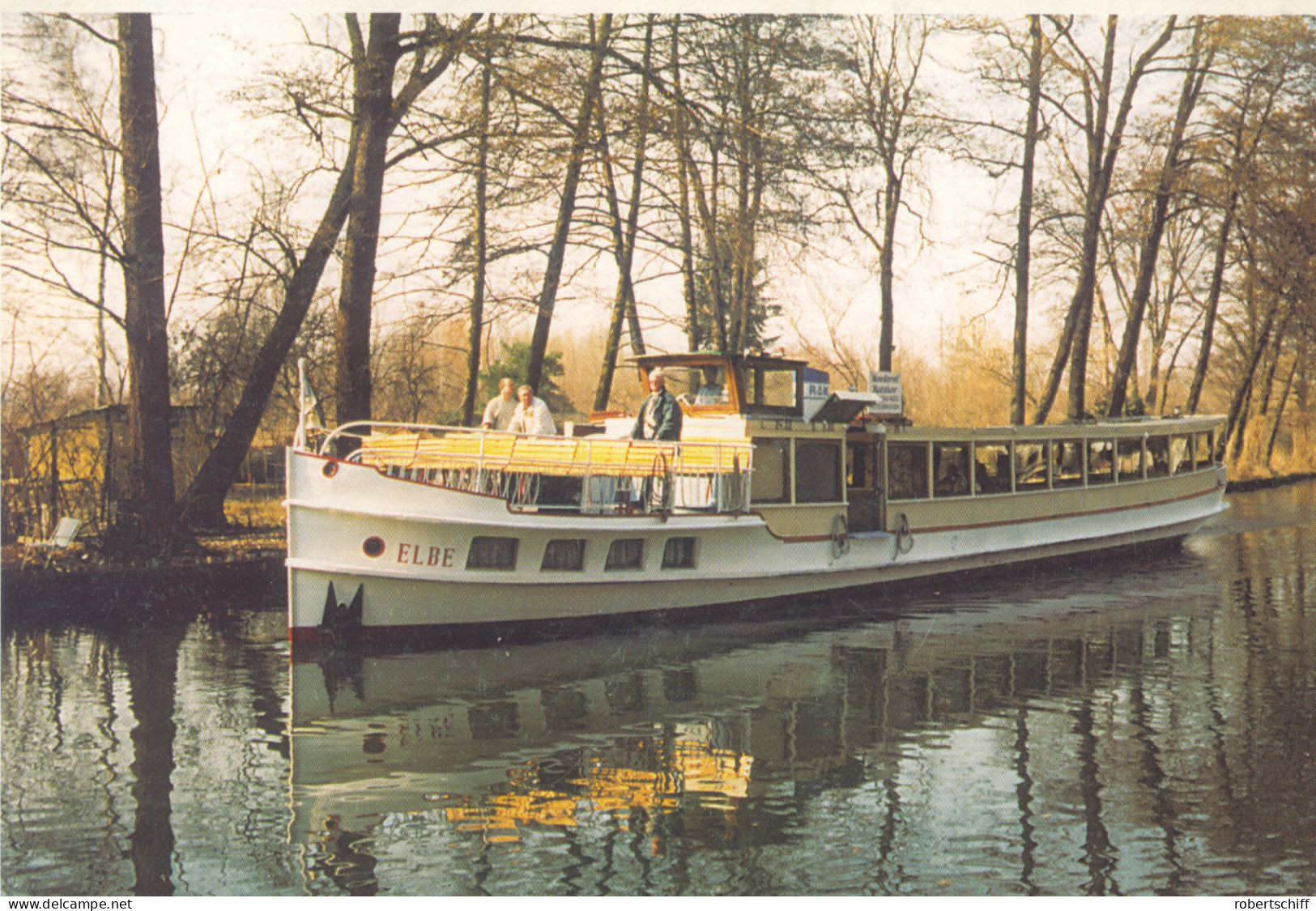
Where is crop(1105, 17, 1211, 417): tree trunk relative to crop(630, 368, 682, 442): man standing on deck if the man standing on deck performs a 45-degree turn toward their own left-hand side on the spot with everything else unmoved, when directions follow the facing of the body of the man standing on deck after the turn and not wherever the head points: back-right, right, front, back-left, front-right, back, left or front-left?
back-left

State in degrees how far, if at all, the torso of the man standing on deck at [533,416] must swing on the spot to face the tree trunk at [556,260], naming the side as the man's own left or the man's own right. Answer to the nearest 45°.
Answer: approximately 180°

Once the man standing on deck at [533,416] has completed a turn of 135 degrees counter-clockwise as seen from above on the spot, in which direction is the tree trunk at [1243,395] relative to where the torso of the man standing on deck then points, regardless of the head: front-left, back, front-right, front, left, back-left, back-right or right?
front

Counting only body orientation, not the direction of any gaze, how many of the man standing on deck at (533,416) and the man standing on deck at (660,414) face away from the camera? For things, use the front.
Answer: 0

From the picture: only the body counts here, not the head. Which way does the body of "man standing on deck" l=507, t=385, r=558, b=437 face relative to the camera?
toward the camera

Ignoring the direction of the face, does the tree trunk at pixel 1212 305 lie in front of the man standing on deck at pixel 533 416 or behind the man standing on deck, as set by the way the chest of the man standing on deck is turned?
behind

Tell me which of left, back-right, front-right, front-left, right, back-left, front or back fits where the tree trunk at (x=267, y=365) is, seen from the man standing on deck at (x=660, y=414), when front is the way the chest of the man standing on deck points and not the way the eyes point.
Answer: right

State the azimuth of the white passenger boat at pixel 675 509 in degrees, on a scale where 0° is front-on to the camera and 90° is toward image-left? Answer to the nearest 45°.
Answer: approximately 45°

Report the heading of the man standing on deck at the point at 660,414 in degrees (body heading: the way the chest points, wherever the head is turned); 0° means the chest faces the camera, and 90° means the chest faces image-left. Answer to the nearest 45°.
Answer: approximately 45°

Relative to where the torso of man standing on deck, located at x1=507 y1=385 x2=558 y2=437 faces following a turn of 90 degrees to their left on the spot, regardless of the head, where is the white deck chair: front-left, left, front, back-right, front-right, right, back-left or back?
back
